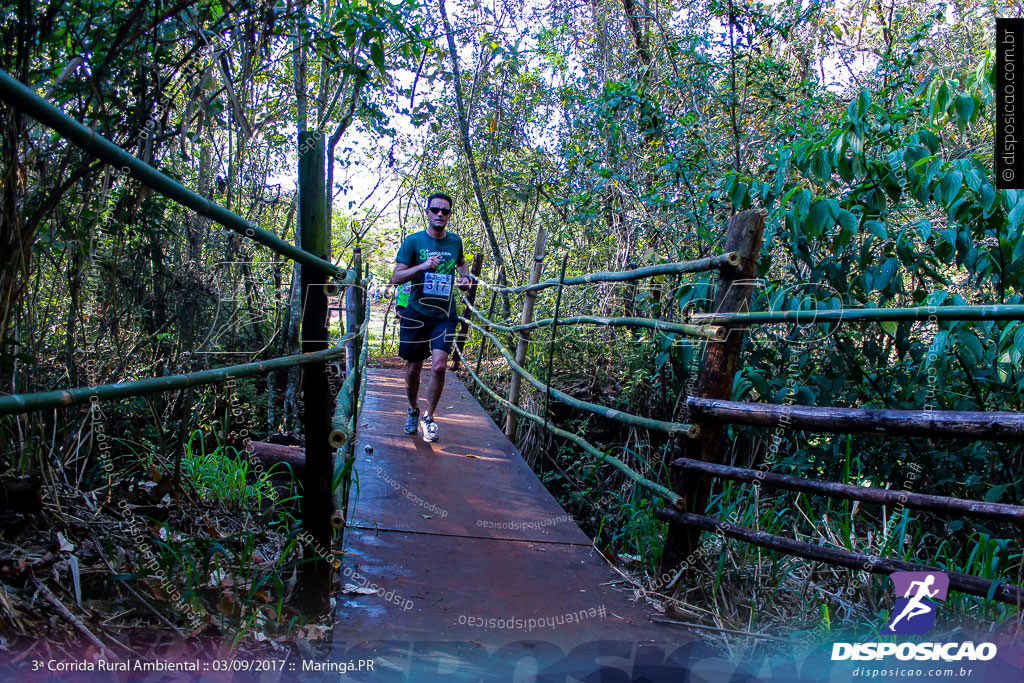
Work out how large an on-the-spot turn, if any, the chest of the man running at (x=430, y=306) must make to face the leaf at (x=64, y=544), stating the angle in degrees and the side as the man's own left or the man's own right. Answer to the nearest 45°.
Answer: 0° — they already face it

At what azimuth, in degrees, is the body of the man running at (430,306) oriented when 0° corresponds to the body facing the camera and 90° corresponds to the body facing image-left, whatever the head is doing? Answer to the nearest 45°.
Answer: approximately 0°

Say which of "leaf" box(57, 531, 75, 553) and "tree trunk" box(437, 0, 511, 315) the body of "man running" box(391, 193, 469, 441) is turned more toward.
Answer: the leaf

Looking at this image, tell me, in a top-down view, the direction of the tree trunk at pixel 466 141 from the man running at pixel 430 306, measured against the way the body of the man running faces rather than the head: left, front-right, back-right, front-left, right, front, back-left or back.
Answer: back
